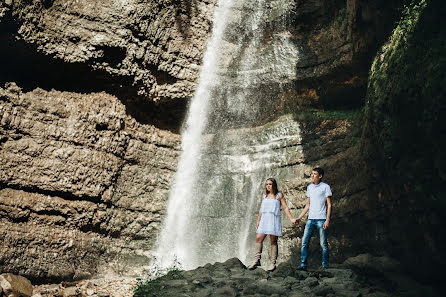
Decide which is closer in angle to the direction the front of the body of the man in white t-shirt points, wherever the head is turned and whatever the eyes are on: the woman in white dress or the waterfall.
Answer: the woman in white dress

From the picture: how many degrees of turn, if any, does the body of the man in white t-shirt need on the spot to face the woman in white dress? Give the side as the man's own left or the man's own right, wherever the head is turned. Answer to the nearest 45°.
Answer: approximately 45° to the man's own right

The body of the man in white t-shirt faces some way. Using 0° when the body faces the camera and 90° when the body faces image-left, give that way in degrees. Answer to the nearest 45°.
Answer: approximately 45°

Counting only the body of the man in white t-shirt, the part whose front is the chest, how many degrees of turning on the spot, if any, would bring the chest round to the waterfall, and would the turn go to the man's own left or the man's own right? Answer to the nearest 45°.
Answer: approximately 90° to the man's own right
